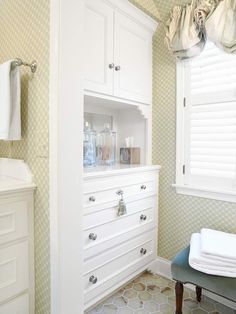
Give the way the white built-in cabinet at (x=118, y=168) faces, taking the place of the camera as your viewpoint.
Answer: facing the viewer and to the right of the viewer

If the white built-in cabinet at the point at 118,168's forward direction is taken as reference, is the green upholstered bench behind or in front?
in front

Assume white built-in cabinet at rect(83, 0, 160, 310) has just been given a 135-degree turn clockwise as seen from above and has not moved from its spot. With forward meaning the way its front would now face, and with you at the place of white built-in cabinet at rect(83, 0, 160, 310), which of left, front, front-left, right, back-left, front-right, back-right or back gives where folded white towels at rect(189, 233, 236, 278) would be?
back-left

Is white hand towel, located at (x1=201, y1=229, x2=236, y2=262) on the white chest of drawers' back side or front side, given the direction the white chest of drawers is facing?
on the front side

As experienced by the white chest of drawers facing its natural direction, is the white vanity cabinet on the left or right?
on its right
